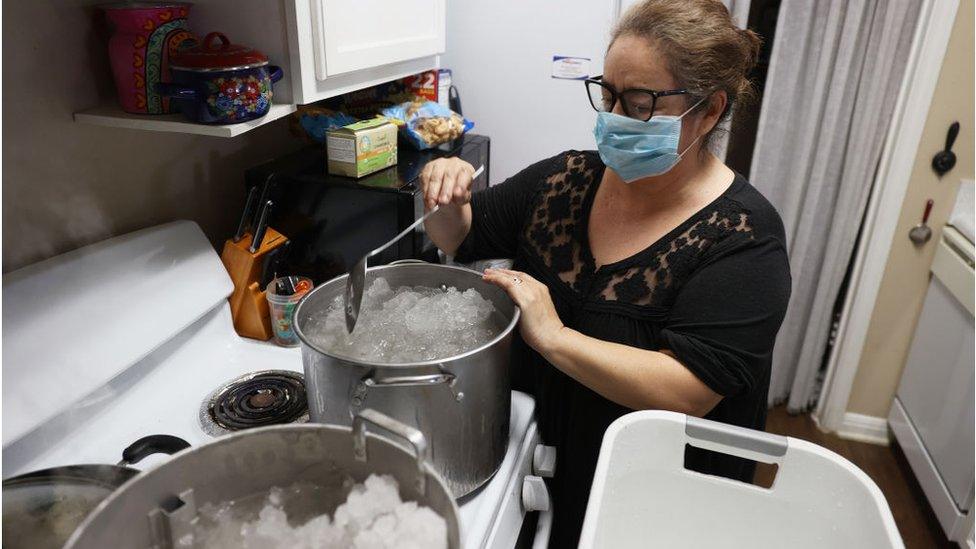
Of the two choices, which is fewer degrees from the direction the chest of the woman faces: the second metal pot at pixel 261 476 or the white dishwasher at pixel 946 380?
the second metal pot

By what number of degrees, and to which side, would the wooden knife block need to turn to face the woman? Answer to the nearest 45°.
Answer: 0° — it already faces them

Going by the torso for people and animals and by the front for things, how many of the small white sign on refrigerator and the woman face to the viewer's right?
0

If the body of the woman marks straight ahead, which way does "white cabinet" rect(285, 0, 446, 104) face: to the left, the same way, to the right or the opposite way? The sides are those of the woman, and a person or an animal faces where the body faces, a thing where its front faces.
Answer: to the left

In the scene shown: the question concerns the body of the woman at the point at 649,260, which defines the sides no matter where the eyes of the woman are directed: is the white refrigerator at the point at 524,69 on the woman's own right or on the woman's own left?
on the woman's own right

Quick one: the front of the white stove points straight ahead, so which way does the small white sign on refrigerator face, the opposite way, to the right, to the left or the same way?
to the right

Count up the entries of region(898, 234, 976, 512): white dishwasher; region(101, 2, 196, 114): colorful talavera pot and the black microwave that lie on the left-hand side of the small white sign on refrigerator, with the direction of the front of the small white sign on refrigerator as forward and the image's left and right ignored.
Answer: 1

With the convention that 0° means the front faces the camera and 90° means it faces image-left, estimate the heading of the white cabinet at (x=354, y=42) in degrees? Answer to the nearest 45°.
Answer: approximately 315°

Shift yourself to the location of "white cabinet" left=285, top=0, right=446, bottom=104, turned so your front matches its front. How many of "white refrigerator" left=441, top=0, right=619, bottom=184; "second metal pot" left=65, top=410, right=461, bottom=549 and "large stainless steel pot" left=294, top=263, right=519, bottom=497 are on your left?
1
